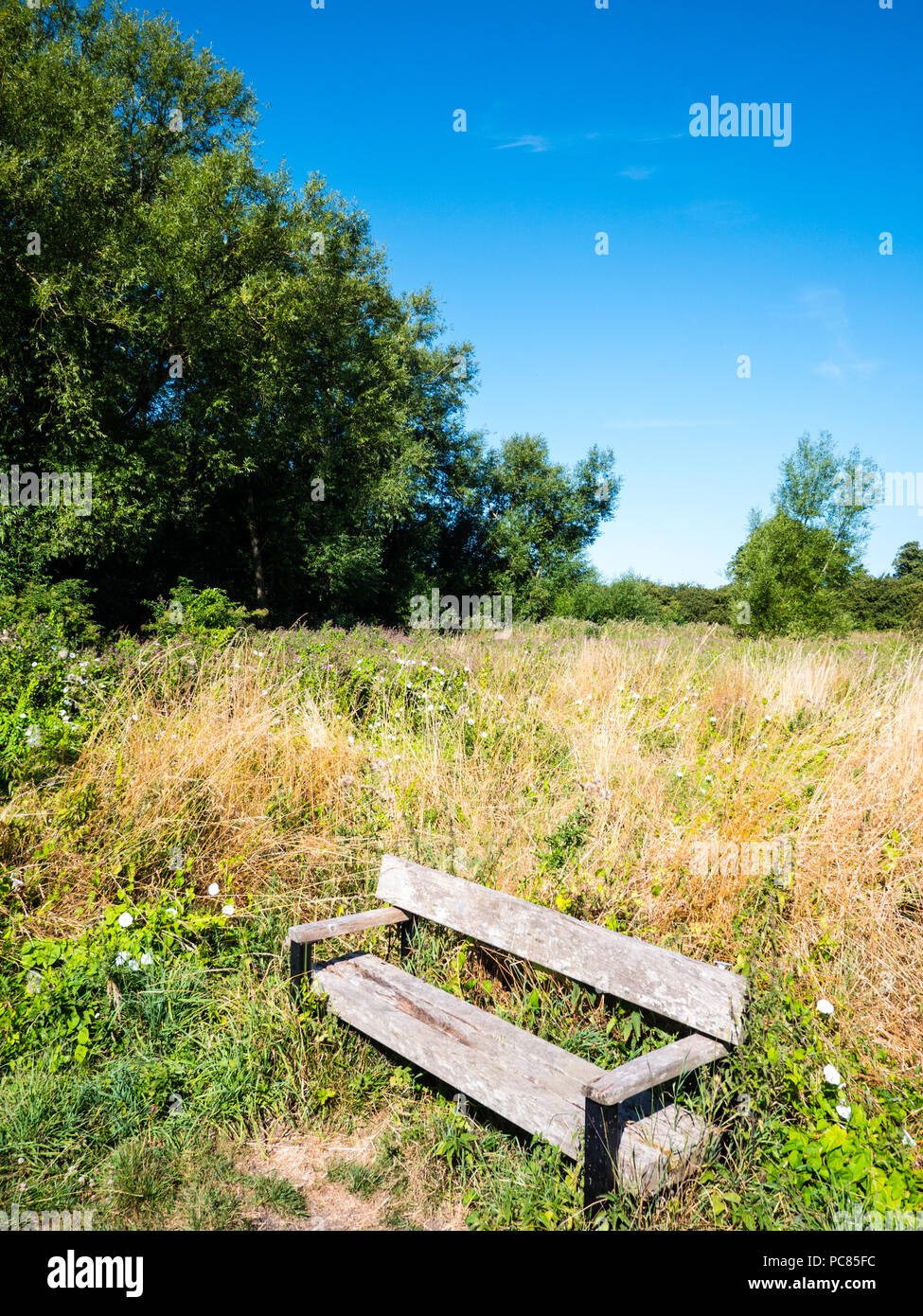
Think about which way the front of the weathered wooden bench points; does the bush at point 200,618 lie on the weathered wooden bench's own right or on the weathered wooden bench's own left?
on the weathered wooden bench's own right

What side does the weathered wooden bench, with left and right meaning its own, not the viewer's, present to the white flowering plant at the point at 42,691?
right

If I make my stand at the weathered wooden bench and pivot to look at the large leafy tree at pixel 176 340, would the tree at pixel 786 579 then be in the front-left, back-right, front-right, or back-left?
front-right

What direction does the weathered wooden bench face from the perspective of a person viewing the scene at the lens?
facing the viewer and to the left of the viewer

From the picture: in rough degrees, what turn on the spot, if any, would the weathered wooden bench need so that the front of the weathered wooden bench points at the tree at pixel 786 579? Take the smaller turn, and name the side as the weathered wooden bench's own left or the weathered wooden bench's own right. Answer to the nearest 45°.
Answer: approximately 135° to the weathered wooden bench's own right

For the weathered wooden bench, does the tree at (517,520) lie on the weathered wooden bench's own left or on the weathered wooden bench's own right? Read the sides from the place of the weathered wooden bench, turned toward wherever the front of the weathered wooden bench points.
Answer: on the weathered wooden bench's own right

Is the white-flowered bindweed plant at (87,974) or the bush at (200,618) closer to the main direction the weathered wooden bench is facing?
the white-flowered bindweed plant
